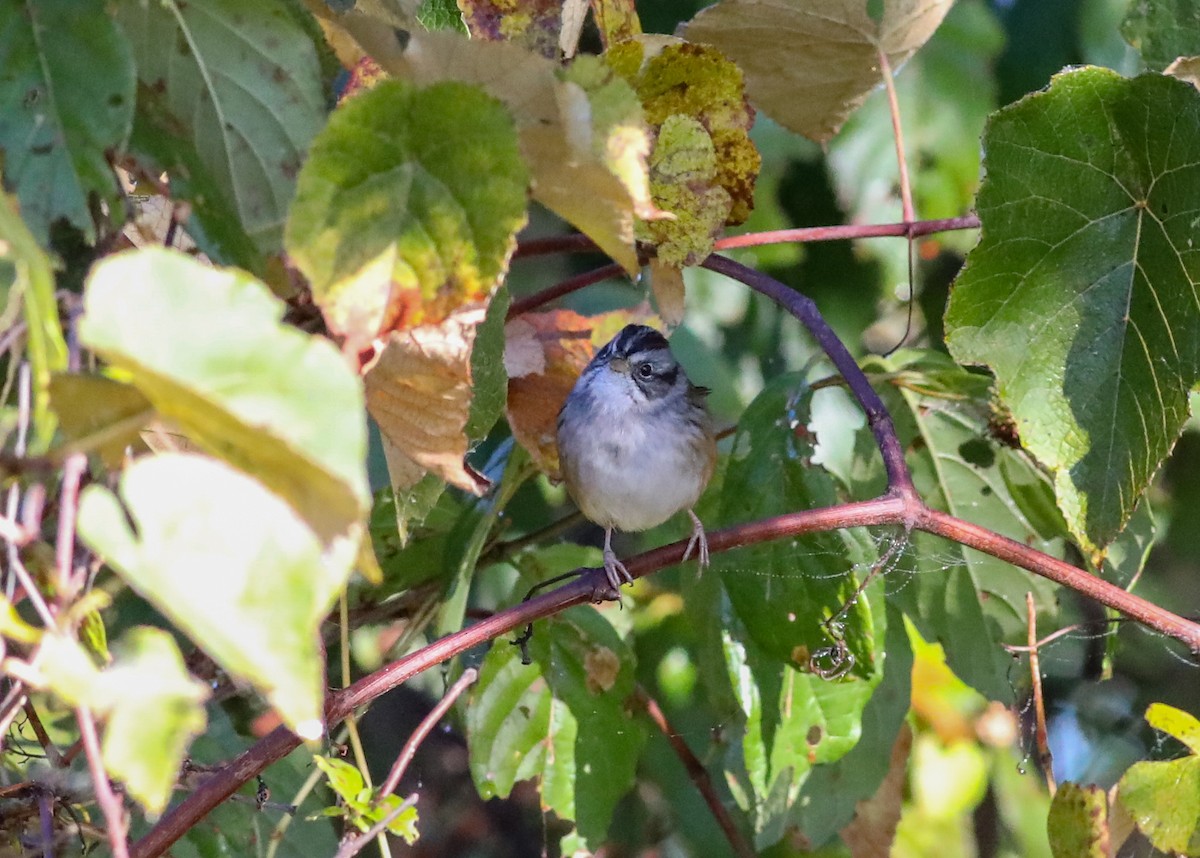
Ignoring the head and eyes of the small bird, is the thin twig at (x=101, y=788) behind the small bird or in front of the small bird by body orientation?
in front

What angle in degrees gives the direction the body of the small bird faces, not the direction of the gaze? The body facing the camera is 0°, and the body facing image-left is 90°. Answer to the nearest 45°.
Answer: approximately 0°
